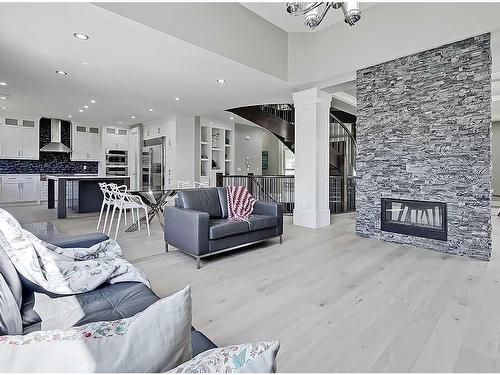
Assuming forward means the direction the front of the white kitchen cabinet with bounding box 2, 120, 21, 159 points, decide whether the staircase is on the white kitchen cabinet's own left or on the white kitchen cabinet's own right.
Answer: on the white kitchen cabinet's own left

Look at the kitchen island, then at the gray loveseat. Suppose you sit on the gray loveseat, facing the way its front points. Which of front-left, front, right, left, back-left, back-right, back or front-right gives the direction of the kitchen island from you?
back

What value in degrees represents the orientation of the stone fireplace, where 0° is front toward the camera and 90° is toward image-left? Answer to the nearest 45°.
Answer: approximately 45°

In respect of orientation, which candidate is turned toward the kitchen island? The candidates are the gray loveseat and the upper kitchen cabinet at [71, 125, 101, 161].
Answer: the upper kitchen cabinet

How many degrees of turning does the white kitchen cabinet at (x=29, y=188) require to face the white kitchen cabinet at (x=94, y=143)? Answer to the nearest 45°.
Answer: approximately 90° to its left

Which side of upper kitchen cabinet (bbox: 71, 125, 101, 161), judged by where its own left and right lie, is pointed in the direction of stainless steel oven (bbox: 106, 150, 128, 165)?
left

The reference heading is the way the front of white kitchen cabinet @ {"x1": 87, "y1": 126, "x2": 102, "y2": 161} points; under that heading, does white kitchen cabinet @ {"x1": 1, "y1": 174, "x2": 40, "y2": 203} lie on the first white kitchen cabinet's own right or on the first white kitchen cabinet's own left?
on the first white kitchen cabinet's own right

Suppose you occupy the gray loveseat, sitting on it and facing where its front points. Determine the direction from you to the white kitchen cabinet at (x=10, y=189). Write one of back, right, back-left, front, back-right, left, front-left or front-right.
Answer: back

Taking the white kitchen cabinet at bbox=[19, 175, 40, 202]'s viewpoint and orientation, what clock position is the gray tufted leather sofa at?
The gray tufted leather sofa is roughly at 12 o'clock from the white kitchen cabinet.
